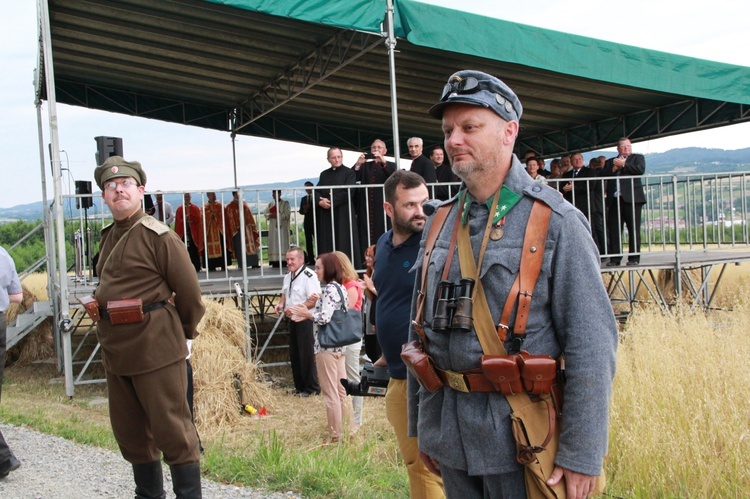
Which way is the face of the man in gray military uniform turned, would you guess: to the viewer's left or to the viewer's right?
to the viewer's left

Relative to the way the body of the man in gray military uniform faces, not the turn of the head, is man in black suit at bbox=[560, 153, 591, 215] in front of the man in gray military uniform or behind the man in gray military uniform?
behind

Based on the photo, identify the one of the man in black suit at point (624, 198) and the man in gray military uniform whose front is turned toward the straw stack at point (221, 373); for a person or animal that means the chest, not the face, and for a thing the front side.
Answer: the man in black suit

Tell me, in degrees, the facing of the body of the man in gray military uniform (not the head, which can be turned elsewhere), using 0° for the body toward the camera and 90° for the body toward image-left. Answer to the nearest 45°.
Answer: approximately 45°

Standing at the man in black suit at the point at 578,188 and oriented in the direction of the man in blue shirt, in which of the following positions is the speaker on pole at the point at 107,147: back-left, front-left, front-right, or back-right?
front-right

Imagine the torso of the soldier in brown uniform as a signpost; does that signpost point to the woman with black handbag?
no

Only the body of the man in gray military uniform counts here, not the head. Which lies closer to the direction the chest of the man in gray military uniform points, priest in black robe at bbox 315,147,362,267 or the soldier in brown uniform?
the soldier in brown uniform

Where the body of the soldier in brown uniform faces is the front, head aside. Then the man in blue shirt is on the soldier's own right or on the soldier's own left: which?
on the soldier's own left

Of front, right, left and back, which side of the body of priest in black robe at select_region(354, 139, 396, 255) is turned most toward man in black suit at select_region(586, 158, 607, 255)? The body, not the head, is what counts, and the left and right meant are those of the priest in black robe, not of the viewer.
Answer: left

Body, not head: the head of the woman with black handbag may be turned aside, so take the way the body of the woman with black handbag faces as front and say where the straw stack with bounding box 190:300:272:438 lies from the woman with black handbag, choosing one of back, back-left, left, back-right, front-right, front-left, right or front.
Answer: front-right

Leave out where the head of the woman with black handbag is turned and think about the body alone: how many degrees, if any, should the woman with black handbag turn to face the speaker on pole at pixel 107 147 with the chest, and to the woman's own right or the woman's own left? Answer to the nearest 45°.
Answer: approximately 45° to the woman's own right

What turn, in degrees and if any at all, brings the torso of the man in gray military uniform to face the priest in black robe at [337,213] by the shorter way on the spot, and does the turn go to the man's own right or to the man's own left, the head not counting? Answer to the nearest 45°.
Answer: approximately 135° to the man's own right

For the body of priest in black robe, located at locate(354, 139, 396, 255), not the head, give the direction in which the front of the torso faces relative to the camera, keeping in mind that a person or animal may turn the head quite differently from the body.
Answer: toward the camera

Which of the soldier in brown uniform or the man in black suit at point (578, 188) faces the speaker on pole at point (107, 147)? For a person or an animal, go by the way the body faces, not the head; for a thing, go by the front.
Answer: the man in black suit

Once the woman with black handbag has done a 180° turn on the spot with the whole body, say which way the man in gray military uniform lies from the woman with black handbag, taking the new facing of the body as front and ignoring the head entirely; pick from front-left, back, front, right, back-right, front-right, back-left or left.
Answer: right

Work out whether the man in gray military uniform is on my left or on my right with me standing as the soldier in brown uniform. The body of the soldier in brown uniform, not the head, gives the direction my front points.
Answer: on my left

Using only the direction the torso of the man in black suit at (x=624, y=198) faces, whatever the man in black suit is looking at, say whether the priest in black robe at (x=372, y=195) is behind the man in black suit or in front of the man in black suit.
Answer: in front

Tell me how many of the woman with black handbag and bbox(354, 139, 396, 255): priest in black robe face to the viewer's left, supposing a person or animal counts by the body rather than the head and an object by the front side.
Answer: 1

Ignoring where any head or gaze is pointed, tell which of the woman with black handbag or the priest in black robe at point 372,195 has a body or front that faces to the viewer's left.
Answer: the woman with black handbag
